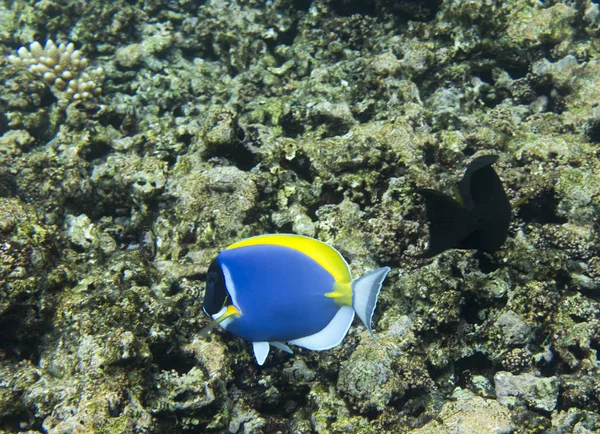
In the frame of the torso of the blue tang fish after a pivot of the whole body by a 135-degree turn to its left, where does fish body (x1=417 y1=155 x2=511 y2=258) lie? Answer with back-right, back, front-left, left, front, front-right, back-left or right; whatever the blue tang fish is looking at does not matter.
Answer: left

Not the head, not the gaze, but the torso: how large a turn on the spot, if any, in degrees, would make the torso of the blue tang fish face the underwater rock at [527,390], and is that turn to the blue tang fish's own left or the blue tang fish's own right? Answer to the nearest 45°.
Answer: approximately 180°

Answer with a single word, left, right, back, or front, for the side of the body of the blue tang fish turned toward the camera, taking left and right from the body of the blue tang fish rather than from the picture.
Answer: left

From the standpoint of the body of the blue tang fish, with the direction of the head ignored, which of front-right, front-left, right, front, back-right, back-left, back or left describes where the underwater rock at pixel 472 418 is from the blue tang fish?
back
